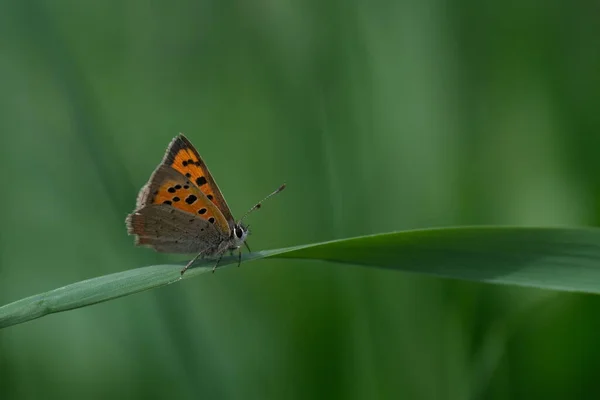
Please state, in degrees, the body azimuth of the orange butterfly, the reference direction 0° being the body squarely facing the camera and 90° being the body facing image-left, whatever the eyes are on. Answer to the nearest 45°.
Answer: approximately 270°
